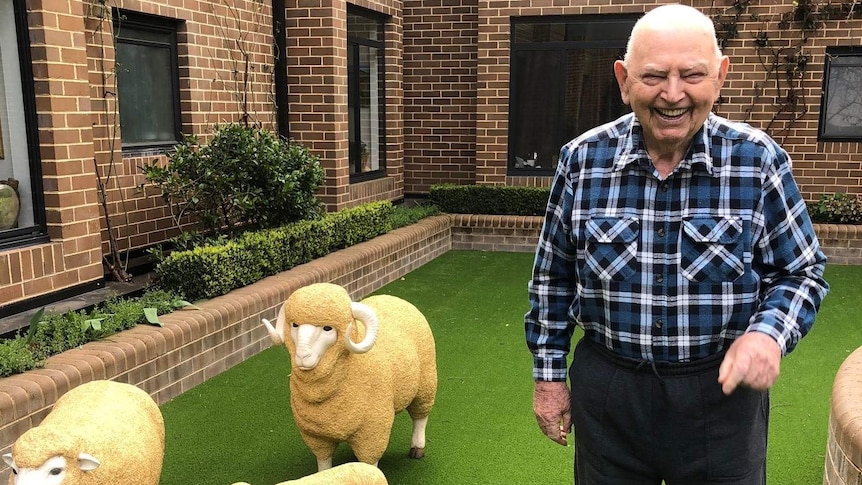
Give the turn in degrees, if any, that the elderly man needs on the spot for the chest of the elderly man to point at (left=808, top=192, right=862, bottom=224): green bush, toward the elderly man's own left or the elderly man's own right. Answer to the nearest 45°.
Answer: approximately 180°

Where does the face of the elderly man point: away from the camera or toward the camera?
toward the camera

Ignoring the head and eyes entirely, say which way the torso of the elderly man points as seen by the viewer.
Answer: toward the camera

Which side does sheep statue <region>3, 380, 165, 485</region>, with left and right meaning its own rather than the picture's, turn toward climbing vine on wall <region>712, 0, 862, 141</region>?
back

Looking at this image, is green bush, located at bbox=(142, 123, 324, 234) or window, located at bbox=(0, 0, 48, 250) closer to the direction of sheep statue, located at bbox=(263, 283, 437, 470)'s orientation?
the window

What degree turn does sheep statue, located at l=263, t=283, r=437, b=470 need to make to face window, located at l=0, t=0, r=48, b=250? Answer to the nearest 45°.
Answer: approximately 90° to its right

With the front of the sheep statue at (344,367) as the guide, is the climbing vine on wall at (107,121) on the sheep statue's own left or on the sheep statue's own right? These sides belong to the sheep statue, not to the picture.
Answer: on the sheep statue's own right

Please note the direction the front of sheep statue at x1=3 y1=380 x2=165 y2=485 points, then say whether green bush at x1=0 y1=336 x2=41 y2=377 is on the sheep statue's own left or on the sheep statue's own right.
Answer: on the sheep statue's own right

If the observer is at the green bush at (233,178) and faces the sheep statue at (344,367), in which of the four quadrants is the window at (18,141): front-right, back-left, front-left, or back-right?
front-right

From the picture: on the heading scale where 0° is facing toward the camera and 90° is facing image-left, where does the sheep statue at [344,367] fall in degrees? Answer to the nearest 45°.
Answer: approximately 45°

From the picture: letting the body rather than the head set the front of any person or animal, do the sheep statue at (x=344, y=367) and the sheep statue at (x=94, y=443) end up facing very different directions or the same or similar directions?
same or similar directions

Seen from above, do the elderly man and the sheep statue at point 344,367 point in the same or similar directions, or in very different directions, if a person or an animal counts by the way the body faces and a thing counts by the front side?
same or similar directions

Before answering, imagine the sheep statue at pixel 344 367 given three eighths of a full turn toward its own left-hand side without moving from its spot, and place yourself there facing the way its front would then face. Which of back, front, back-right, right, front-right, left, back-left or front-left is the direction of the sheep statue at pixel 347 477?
right

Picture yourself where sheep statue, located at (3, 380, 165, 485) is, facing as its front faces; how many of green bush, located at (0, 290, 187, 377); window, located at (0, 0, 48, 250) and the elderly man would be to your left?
1
